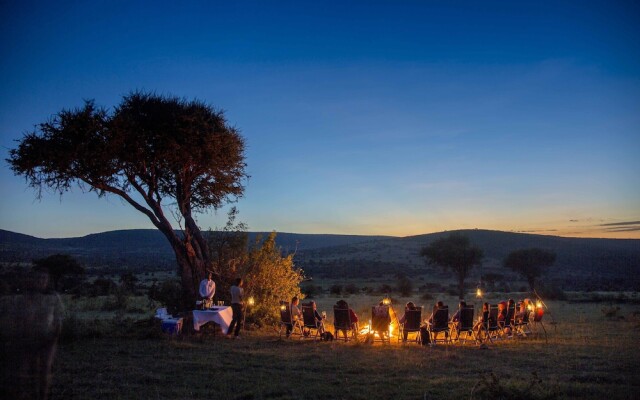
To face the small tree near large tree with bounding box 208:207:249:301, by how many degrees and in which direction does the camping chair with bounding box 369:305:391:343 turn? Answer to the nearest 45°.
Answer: approximately 45° to its left

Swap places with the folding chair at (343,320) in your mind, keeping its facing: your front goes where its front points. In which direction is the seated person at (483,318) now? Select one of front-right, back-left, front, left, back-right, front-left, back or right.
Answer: front-right

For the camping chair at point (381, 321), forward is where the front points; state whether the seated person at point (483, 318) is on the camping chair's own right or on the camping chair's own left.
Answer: on the camping chair's own right

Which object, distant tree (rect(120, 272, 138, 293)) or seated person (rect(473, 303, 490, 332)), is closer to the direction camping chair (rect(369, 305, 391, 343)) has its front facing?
the distant tree

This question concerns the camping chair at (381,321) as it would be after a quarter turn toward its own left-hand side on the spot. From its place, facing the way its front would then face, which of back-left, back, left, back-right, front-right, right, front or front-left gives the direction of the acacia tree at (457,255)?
right

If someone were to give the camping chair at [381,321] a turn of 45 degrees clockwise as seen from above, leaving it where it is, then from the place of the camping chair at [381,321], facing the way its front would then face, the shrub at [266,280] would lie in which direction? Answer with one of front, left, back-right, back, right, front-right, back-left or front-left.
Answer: left

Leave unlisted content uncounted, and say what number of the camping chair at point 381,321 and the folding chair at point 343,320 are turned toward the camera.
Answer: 0

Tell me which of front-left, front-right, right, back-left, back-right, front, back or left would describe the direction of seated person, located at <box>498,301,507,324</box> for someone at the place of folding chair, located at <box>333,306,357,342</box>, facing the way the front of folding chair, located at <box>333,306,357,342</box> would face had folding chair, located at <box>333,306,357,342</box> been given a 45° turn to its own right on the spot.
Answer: front

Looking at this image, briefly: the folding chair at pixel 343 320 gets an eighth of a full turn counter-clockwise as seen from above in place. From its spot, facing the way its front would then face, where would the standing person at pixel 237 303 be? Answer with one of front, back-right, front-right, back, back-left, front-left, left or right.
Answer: left

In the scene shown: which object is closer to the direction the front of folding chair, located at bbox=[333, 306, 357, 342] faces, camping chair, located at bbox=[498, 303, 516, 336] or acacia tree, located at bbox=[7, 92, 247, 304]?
the camping chair

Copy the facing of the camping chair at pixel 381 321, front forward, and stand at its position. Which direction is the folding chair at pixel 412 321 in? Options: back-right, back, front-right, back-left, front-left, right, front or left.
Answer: right

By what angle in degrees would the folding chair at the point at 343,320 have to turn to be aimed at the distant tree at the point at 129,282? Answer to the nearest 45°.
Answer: approximately 90° to its left

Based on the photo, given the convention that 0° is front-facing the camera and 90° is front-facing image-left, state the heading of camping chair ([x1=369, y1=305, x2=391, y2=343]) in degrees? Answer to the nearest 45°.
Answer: approximately 180°

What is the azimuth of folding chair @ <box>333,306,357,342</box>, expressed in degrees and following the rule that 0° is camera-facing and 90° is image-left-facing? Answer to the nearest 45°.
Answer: approximately 225°
